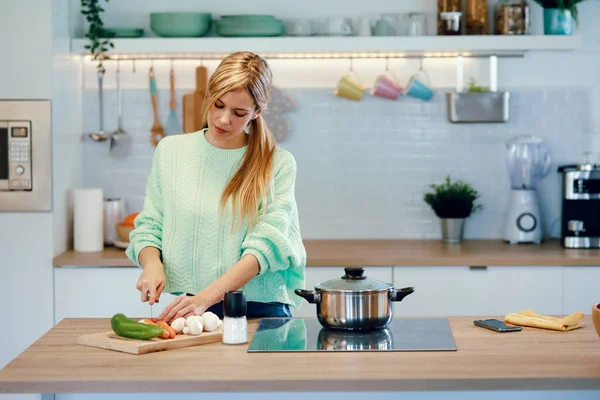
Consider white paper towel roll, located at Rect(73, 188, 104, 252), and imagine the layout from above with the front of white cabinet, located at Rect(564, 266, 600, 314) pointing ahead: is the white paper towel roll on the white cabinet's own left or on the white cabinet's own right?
on the white cabinet's own right

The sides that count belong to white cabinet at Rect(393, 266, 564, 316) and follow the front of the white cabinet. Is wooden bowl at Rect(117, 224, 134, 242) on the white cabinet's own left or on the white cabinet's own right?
on the white cabinet's own right
